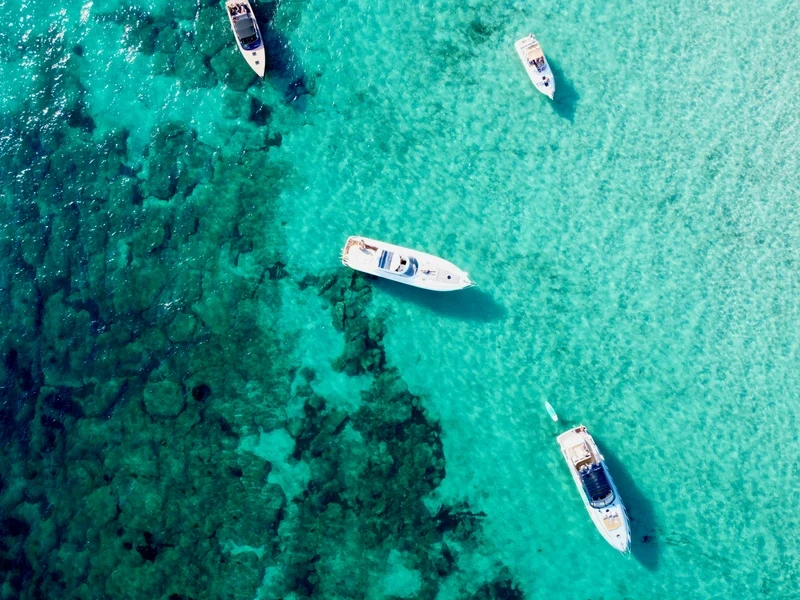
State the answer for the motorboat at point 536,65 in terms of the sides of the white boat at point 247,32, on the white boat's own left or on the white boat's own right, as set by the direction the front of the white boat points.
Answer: on the white boat's own left

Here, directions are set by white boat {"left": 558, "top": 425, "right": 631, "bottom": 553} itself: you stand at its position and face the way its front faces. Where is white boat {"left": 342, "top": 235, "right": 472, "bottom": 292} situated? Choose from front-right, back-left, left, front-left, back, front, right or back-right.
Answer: back-right

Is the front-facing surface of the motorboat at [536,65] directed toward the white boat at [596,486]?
yes

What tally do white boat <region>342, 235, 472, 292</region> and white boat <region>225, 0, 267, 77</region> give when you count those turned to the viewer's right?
1

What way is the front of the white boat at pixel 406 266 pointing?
to the viewer's right

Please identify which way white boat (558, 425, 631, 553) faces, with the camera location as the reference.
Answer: facing the viewer and to the right of the viewer

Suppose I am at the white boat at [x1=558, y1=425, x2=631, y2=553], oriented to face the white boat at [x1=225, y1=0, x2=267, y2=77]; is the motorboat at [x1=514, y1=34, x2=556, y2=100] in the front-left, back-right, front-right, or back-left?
front-right

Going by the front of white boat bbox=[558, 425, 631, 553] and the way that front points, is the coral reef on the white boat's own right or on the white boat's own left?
on the white boat's own right

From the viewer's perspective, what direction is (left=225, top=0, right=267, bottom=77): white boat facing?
toward the camera

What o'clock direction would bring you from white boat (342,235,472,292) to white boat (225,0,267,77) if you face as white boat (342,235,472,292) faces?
white boat (225,0,267,77) is roughly at 7 o'clock from white boat (342,235,472,292).

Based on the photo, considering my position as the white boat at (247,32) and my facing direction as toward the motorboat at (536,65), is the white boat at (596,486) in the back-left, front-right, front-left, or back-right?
front-right

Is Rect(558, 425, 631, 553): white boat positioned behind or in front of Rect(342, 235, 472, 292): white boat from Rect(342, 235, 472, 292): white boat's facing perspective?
in front
